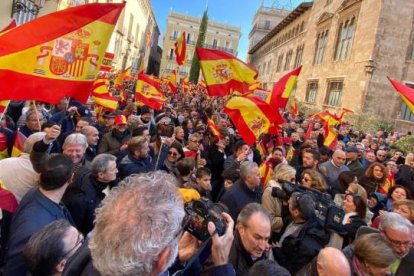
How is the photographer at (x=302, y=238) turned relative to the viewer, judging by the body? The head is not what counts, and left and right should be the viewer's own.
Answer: facing away from the viewer and to the left of the viewer

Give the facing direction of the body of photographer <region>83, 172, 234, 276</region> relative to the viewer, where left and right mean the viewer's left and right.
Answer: facing away from the viewer and to the right of the viewer

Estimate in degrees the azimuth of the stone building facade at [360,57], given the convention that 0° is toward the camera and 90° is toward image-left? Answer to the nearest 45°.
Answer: approximately 45°

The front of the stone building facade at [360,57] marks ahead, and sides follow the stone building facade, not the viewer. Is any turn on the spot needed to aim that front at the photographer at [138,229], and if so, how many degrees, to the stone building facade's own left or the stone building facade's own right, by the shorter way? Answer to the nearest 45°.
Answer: approximately 45° to the stone building facade's own left

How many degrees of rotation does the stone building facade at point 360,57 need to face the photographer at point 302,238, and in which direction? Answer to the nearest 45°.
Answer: approximately 45° to its left

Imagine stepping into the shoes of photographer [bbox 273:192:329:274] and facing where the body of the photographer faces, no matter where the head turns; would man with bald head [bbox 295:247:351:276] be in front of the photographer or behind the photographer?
behind
